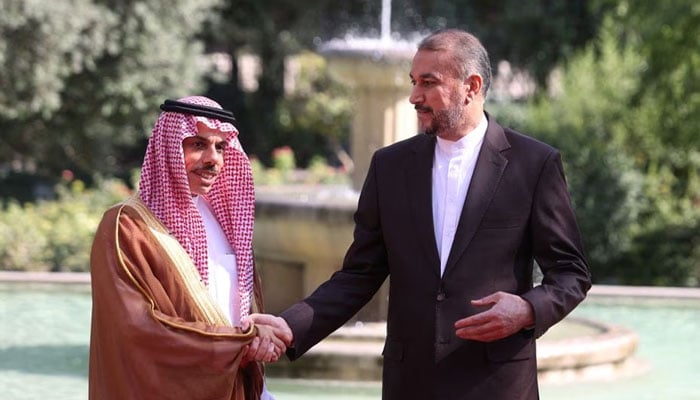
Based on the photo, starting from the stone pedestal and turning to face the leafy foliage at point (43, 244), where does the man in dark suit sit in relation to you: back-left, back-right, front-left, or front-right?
back-left

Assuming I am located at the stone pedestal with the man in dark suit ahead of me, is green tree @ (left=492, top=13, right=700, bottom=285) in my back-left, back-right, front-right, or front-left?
back-left

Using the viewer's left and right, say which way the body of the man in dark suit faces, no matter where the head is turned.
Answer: facing the viewer and to the left of the viewer

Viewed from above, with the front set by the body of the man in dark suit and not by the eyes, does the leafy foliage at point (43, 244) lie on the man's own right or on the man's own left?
on the man's own right

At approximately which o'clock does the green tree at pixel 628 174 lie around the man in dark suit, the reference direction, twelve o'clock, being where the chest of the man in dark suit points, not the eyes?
The green tree is roughly at 5 o'clock from the man in dark suit.

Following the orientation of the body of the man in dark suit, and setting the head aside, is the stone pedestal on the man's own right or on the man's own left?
on the man's own right

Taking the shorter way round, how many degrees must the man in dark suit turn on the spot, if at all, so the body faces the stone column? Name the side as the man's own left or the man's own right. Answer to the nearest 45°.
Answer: approximately 135° to the man's own right

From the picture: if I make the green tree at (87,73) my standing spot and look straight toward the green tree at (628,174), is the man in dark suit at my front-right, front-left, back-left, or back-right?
front-right
